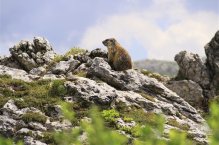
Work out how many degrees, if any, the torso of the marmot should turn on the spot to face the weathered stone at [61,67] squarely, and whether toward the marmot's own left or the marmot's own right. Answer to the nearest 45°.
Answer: approximately 45° to the marmot's own right

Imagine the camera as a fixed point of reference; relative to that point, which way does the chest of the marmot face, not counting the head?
to the viewer's left

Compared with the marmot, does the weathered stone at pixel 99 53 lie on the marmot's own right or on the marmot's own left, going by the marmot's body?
on the marmot's own right
